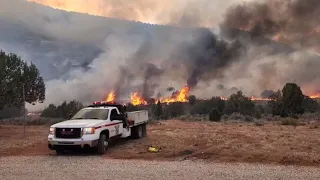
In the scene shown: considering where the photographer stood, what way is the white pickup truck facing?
facing the viewer and to the left of the viewer
